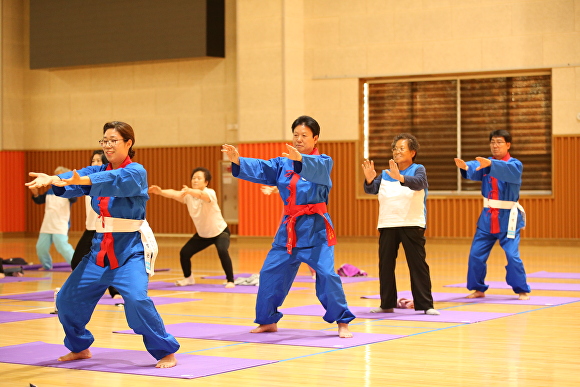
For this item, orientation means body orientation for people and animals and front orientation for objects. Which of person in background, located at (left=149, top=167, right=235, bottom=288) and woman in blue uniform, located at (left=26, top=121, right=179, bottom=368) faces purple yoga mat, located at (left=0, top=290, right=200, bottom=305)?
the person in background

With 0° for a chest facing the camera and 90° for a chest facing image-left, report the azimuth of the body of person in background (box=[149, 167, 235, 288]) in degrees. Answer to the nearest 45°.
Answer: approximately 45°

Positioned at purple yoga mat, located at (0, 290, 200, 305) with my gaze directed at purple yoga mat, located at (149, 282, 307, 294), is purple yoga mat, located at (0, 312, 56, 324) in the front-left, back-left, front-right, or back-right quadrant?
back-right

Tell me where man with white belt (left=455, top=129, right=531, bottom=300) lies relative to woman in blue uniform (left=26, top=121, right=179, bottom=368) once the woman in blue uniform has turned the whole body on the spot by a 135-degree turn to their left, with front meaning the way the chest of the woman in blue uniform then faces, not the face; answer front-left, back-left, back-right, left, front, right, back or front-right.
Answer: front-left

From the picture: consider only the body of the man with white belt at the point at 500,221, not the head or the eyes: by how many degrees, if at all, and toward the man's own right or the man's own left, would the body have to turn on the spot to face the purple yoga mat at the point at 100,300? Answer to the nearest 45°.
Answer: approximately 45° to the man's own right
